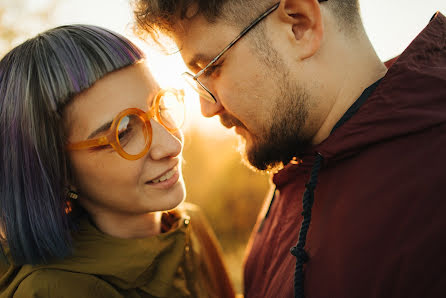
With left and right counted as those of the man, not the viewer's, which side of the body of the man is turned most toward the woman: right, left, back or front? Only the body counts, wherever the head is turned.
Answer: front

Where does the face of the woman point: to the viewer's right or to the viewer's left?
to the viewer's right

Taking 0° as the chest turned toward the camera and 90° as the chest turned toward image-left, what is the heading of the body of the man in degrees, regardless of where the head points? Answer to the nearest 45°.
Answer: approximately 90°
